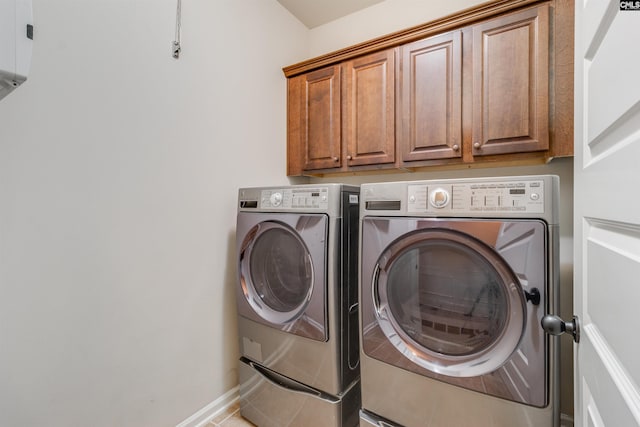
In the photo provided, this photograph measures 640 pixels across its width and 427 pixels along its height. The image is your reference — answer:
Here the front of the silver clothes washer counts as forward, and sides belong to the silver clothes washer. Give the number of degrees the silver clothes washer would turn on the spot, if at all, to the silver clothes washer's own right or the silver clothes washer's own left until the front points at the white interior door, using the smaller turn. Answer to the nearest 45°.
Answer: approximately 90° to the silver clothes washer's own left

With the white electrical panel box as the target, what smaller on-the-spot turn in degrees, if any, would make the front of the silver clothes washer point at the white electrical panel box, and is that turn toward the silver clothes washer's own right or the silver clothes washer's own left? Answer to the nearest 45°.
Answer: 0° — it already faces it

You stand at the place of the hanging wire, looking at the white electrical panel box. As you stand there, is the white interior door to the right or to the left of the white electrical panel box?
left

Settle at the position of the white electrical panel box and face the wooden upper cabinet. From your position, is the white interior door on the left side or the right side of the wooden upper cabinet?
right

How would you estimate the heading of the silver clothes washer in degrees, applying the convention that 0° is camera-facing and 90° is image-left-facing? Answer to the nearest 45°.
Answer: approximately 45°
